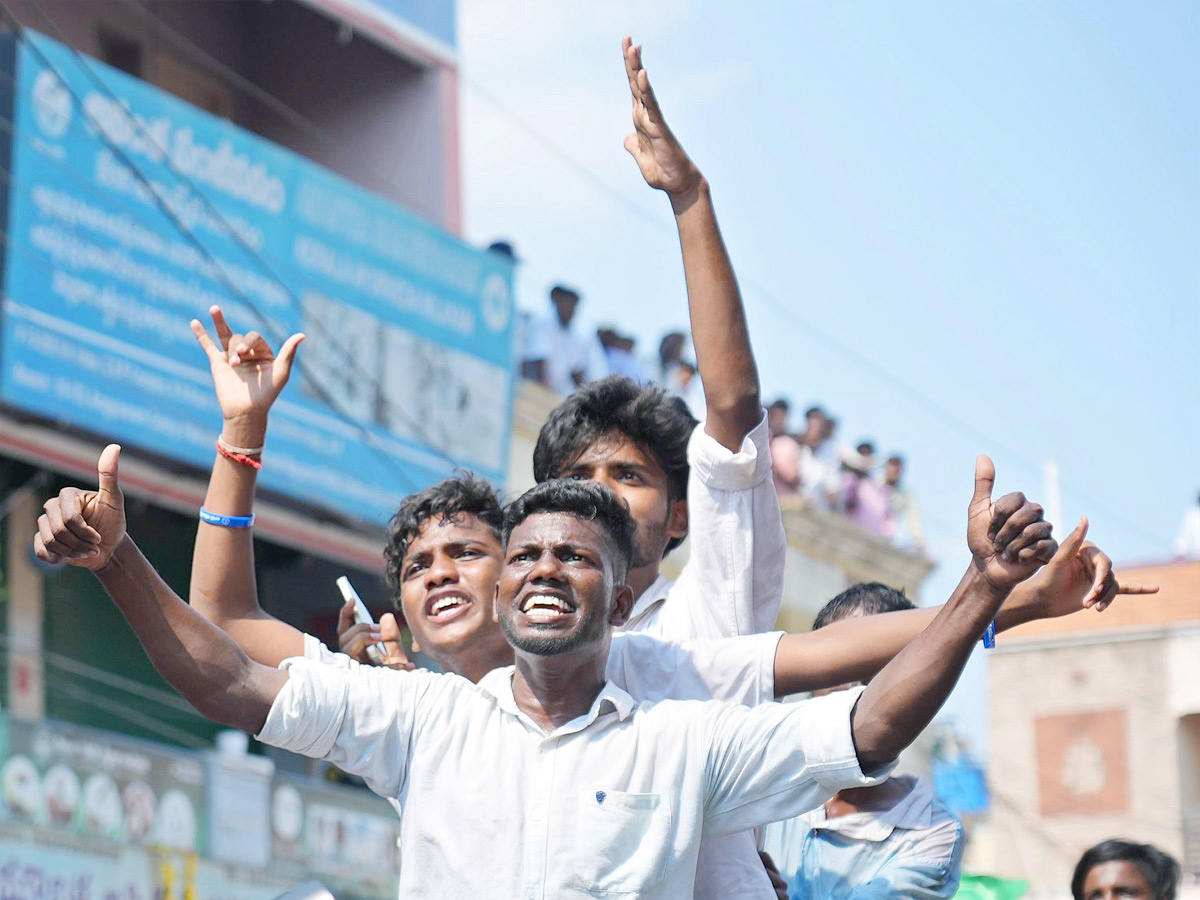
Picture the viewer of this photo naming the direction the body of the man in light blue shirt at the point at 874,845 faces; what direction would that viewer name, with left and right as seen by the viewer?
facing the viewer and to the left of the viewer

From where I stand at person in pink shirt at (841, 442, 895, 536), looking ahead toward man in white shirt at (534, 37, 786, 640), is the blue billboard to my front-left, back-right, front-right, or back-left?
front-right

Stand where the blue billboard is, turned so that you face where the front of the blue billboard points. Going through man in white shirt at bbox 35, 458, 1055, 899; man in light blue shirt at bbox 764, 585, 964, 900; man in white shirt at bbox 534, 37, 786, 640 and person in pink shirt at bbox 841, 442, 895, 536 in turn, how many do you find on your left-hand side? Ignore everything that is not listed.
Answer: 1

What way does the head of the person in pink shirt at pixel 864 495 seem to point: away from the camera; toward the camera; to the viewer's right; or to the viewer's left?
toward the camera

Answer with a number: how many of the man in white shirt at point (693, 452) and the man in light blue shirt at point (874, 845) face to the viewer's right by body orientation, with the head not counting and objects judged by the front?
0

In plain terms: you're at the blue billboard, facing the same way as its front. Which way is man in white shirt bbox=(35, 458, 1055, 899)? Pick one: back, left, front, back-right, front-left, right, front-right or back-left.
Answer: front-right

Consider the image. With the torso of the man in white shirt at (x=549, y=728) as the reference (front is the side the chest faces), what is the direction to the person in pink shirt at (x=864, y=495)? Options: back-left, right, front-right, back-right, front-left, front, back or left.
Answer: back

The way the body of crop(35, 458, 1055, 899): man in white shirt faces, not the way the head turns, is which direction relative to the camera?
toward the camera

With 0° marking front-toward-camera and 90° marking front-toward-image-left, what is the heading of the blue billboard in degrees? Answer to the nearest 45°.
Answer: approximately 315°

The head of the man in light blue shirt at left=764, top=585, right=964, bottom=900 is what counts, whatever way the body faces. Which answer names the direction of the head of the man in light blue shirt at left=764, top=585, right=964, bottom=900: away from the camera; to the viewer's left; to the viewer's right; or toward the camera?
toward the camera

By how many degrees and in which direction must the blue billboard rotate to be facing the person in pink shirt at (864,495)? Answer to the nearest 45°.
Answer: approximately 90° to its left

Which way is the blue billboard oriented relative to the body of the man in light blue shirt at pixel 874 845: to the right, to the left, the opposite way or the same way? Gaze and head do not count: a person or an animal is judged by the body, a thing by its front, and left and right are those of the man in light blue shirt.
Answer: to the left

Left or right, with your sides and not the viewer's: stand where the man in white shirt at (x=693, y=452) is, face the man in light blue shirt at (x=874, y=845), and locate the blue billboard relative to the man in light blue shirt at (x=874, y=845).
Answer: left

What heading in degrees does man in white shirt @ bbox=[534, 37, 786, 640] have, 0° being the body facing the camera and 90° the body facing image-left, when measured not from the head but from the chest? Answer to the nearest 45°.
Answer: approximately 45°
